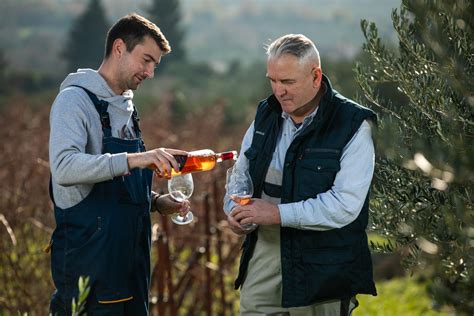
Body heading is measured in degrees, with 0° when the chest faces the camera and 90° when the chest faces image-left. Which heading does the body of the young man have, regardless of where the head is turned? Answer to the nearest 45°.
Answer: approximately 315°

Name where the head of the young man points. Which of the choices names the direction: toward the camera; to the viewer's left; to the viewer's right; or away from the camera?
to the viewer's right
